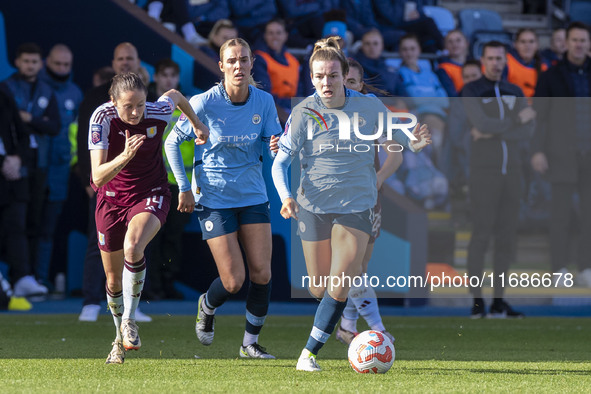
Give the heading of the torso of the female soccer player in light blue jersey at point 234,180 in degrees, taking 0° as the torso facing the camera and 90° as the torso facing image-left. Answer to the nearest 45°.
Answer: approximately 0°

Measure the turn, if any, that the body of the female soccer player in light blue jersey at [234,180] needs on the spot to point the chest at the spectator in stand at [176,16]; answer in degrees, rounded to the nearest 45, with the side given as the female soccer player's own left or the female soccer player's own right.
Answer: approximately 180°

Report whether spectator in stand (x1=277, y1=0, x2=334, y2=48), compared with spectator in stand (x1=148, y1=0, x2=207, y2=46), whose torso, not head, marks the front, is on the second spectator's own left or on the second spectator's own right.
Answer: on the second spectator's own left

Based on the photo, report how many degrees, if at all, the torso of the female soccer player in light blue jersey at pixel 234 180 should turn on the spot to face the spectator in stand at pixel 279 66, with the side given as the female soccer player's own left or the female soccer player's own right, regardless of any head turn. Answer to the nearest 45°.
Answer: approximately 180°

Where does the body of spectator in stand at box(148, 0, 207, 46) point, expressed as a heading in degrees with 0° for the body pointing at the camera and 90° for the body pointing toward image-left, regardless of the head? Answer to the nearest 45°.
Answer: approximately 315°

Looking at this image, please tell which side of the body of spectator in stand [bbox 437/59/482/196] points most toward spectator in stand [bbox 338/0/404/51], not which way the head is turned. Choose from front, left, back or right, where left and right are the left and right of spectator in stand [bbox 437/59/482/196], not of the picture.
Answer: back

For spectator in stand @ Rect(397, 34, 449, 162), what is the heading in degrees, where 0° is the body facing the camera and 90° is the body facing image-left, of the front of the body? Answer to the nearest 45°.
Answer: approximately 0°

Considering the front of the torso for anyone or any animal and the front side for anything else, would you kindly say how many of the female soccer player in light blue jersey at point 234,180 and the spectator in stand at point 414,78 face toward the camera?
2

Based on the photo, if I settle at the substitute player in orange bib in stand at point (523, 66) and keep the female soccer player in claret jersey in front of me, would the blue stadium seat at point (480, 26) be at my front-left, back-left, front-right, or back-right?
back-right

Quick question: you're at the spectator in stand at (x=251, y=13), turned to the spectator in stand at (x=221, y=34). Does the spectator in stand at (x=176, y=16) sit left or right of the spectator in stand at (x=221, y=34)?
right

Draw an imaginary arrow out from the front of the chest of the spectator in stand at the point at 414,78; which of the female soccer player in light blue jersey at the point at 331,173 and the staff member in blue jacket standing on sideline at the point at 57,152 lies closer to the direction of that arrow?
the female soccer player in light blue jersey
